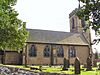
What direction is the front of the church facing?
to the viewer's right

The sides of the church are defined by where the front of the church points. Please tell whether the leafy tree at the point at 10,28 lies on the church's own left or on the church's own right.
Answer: on the church's own right
